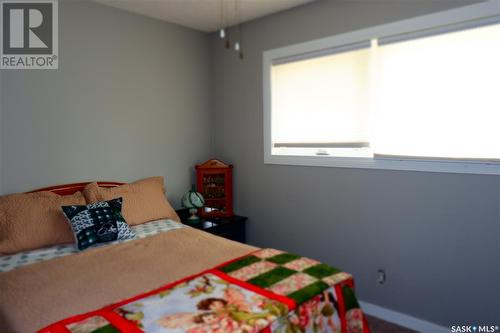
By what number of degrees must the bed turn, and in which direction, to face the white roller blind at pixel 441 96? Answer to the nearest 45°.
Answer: approximately 45° to its left

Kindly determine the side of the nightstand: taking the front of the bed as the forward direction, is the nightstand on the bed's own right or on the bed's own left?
on the bed's own left

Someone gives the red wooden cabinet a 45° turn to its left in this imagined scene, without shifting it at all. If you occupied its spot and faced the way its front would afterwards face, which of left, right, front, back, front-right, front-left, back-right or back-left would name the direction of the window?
front

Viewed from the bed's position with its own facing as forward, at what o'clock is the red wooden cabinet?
The red wooden cabinet is roughly at 8 o'clock from the bed.

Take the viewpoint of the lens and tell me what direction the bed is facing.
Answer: facing the viewer and to the right of the viewer

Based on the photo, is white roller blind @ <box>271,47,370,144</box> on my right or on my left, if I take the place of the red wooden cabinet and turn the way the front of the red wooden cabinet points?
on my left

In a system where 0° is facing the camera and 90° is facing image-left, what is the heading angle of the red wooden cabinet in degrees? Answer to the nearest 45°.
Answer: approximately 0°

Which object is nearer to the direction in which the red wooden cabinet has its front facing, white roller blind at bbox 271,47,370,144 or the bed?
the bed

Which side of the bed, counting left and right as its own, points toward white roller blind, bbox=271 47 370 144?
left

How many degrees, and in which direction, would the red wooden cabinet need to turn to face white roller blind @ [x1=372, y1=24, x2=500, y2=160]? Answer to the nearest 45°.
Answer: approximately 45° to its left

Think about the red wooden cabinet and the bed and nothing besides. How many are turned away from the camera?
0
